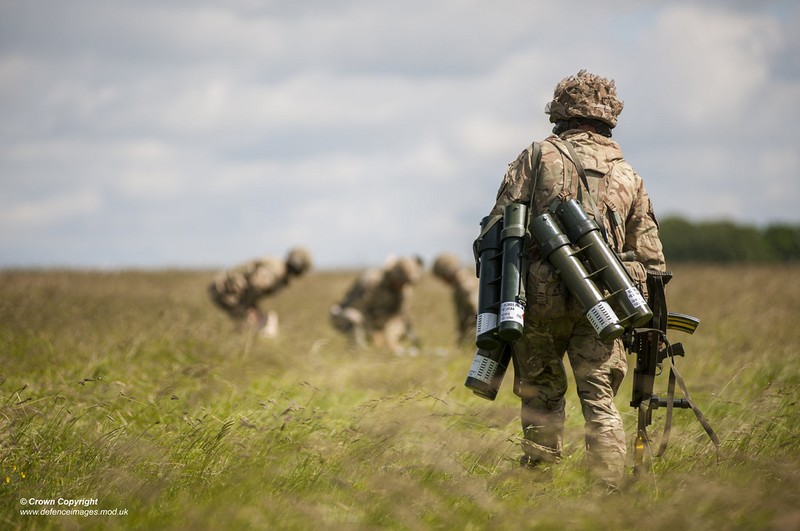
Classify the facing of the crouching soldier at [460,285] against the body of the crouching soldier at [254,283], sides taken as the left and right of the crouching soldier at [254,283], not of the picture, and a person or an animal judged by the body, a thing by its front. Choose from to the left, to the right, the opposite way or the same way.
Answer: the opposite way

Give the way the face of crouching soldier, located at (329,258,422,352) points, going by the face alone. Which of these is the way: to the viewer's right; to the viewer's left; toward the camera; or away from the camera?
to the viewer's right

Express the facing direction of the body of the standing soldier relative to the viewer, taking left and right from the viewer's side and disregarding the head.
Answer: facing away from the viewer

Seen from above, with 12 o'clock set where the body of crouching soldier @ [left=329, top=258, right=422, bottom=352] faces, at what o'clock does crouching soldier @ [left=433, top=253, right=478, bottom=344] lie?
crouching soldier @ [left=433, top=253, right=478, bottom=344] is roughly at 1 o'clock from crouching soldier @ [left=329, top=258, right=422, bottom=352].

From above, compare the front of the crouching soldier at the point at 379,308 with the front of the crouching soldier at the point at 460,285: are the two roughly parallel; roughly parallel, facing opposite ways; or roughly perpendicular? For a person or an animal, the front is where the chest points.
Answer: roughly parallel, facing opposite ways

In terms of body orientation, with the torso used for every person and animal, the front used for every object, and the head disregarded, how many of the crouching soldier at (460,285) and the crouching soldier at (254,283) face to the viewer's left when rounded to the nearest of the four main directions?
1

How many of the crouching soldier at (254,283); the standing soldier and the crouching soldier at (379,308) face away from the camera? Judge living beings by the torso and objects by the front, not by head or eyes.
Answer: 1

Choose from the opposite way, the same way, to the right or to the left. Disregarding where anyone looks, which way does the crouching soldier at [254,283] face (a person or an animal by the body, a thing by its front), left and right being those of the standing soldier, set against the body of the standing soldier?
to the right

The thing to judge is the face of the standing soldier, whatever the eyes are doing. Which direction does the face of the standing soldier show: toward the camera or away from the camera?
away from the camera

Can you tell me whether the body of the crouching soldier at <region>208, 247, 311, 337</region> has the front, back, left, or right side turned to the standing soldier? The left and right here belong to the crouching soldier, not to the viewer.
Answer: right

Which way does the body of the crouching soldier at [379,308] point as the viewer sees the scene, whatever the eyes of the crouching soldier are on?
to the viewer's right

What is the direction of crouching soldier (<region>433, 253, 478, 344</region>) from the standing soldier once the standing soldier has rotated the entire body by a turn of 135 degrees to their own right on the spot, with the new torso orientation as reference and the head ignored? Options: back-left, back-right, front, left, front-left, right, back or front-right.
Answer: back-left

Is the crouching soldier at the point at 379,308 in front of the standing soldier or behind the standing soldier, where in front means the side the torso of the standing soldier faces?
in front

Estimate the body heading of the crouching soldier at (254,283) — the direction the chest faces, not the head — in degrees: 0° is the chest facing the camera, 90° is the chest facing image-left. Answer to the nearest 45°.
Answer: approximately 270°

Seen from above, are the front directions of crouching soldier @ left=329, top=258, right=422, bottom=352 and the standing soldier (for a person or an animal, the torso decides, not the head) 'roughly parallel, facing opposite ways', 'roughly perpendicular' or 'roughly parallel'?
roughly perpendicular

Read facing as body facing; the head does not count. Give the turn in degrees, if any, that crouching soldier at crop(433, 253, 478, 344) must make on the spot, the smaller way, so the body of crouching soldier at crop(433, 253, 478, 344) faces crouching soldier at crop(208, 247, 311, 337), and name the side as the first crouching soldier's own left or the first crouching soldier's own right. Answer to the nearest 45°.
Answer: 0° — they already face them

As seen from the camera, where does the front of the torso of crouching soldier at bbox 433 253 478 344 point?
to the viewer's left
